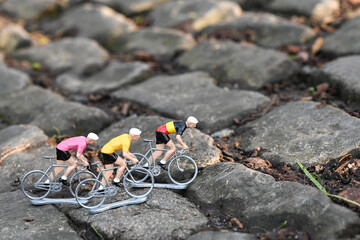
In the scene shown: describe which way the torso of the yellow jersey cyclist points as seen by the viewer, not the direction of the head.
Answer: to the viewer's right

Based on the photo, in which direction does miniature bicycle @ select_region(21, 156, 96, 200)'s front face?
to the viewer's right

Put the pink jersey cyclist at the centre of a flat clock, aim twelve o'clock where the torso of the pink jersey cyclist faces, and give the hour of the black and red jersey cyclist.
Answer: The black and red jersey cyclist is roughly at 12 o'clock from the pink jersey cyclist.

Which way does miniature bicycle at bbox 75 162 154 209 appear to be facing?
to the viewer's right

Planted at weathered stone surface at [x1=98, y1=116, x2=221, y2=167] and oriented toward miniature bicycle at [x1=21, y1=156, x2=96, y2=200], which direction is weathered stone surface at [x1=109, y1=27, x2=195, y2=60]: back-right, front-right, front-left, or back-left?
back-right

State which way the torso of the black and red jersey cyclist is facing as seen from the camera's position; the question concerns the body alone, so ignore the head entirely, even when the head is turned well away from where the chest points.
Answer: to the viewer's right

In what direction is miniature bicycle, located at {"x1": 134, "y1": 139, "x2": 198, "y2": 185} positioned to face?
to the viewer's right
